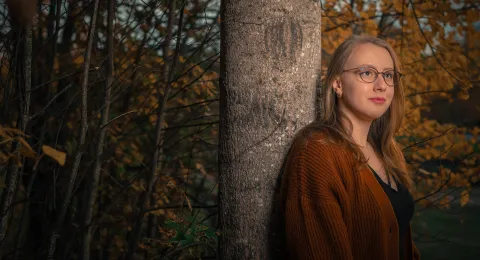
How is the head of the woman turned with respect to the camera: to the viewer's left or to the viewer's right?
to the viewer's right

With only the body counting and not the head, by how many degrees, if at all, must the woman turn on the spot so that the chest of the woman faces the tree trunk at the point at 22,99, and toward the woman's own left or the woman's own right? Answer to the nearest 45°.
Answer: approximately 135° to the woman's own right

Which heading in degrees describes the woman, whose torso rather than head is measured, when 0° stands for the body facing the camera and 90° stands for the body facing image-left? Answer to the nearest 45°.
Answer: approximately 315°
